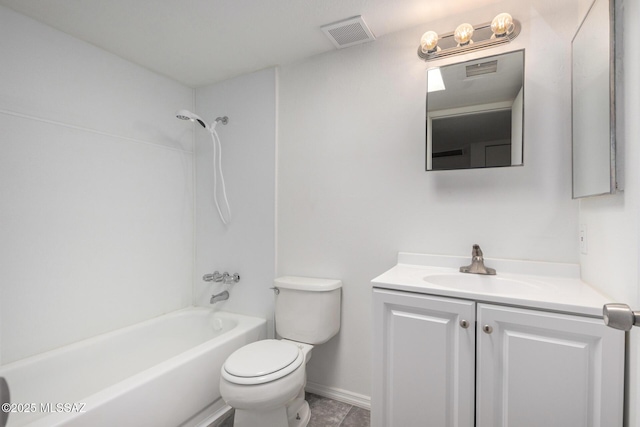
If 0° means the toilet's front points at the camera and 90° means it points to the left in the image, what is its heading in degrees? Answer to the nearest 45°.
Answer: approximately 45°

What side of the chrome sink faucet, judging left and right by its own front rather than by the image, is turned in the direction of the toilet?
right

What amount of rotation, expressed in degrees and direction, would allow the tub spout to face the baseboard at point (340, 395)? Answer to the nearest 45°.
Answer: approximately 90° to its left

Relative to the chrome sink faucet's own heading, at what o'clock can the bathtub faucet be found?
The bathtub faucet is roughly at 3 o'clock from the chrome sink faucet.

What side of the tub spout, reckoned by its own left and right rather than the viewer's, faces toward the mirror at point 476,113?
left

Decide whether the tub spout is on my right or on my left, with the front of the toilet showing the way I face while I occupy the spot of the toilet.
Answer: on my right
